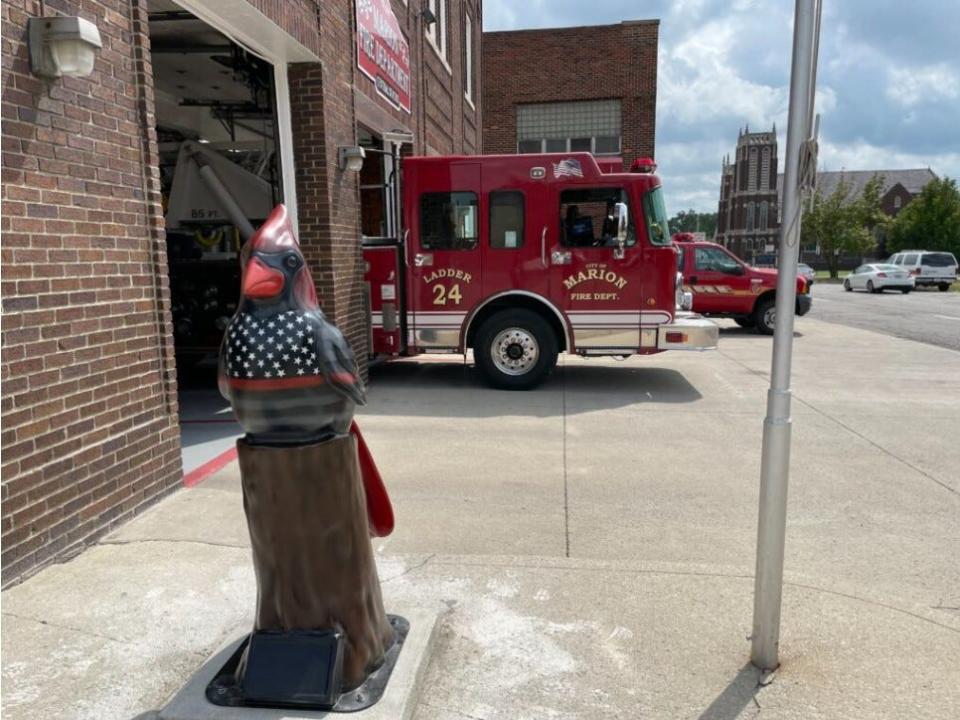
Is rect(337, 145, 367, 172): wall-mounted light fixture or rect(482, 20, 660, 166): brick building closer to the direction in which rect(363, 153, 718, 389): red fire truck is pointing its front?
the brick building

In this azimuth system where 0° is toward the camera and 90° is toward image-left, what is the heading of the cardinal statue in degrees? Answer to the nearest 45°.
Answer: approximately 45°

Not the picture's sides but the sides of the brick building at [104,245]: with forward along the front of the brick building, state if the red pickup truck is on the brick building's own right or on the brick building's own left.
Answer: on the brick building's own left

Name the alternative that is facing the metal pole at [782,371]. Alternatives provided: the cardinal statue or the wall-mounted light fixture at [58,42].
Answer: the wall-mounted light fixture

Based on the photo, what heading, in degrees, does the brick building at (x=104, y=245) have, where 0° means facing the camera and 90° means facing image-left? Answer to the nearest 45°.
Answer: approximately 315°

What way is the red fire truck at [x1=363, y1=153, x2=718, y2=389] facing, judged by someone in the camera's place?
facing to the right of the viewer

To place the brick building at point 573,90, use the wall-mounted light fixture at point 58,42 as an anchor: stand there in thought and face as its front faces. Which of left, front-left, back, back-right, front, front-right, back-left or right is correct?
left

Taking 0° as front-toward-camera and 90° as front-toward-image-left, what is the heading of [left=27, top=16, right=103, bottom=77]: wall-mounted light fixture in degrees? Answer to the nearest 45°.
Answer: approximately 315°

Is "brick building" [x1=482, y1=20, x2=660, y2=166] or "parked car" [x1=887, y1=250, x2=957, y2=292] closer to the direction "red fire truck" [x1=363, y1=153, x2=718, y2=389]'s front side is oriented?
the parked car

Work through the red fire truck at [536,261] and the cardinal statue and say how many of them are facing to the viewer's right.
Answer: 1

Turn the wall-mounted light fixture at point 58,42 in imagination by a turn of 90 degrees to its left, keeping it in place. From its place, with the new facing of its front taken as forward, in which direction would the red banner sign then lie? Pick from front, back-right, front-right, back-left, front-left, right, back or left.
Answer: front

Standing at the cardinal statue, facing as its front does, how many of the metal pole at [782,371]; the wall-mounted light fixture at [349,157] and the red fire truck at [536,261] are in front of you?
0

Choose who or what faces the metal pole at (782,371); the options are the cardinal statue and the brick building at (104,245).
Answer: the brick building

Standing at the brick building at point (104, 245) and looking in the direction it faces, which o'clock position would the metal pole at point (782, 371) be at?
The metal pole is roughly at 12 o'clock from the brick building.

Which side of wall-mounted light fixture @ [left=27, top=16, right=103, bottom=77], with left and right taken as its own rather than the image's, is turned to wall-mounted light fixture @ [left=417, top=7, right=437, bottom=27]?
left

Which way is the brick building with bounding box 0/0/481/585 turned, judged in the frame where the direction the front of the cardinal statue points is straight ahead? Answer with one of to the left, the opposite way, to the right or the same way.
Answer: to the left

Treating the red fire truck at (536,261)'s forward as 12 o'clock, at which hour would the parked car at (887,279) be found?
The parked car is roughly at 10 o'clock from the red fire truck.

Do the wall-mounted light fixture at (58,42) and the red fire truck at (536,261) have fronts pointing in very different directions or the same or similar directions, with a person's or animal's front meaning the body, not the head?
same or similar directions
